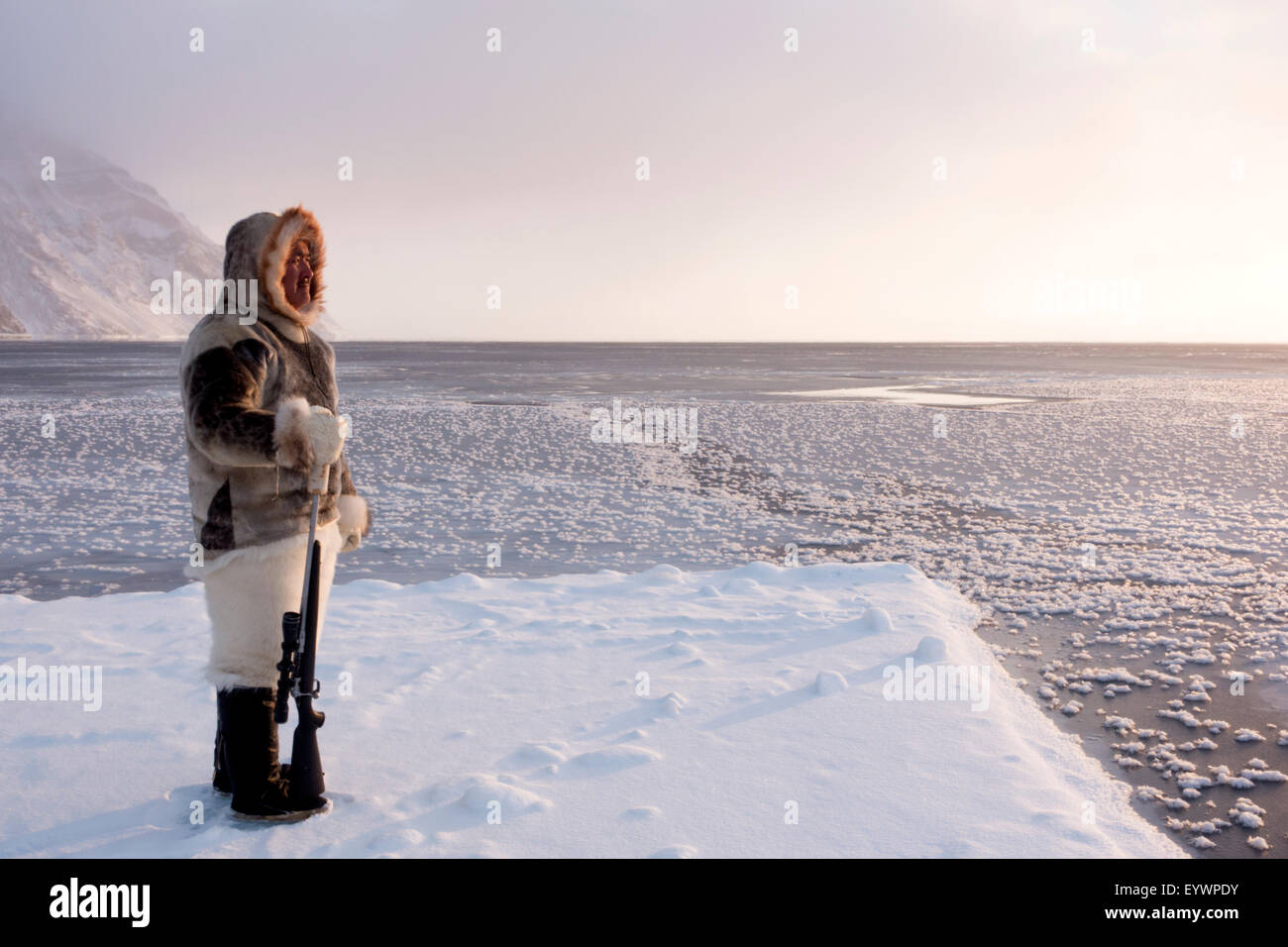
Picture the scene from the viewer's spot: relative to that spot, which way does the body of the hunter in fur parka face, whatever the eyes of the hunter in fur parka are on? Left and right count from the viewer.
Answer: facing the viewer and to the right of the viewer
